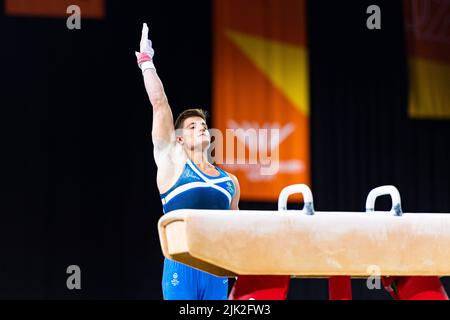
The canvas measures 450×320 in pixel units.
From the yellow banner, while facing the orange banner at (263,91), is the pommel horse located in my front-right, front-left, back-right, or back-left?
front-left

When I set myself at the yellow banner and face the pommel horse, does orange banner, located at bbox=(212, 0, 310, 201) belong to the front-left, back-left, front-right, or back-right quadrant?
front-right

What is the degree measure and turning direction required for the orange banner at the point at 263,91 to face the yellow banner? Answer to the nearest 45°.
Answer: approximately 90° to its left

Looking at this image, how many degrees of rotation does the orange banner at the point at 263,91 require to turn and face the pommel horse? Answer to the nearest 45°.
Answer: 0° — it already faces it

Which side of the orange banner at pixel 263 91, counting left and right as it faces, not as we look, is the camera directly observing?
front

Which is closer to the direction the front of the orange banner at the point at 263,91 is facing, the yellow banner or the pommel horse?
the pommel horse

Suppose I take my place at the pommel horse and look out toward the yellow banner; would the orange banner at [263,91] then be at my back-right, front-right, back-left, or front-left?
front-left
